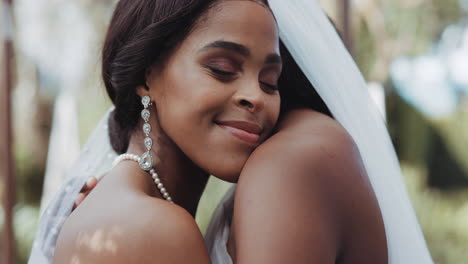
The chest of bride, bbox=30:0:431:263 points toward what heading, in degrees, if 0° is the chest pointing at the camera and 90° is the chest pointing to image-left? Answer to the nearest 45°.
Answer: approximately 315°

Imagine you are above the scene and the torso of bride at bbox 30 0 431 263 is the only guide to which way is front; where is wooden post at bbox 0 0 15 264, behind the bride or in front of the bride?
behind

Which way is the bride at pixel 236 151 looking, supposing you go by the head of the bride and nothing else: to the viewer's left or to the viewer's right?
to the viewer's right
